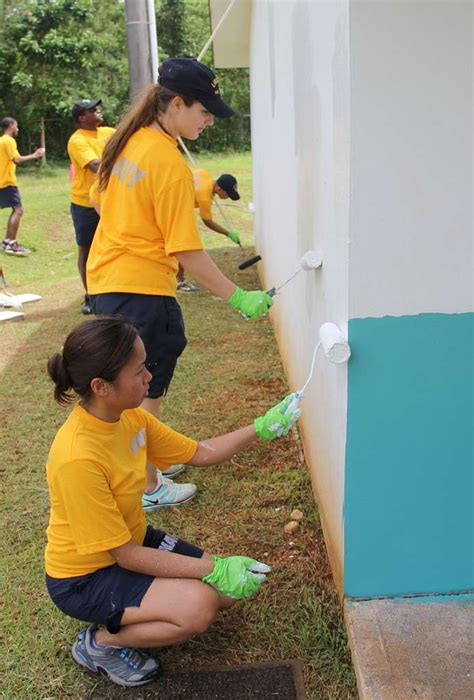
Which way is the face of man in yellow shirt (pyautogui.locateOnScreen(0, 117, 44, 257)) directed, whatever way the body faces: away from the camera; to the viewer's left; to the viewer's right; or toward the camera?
to the viewer's right

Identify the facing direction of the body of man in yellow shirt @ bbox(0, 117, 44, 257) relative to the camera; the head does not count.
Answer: to the viewer's right

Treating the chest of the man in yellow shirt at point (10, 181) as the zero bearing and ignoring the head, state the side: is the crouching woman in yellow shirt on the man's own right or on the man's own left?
on the man's own right

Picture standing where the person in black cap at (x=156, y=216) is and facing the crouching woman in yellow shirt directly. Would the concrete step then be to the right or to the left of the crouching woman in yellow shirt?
left

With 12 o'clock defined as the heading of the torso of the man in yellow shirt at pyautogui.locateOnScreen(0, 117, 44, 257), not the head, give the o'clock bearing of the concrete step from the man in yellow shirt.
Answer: The concrete step is roughly at 3 o'clock from the man in yellow shirt.

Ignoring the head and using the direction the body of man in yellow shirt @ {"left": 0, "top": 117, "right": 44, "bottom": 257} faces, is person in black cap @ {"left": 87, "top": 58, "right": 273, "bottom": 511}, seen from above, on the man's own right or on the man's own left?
on the man's own right

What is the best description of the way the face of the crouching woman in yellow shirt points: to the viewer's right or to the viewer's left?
to the viewer's right

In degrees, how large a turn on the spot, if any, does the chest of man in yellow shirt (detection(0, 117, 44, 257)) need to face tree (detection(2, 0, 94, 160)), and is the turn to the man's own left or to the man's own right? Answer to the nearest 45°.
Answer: approximately 90° to the man's own left

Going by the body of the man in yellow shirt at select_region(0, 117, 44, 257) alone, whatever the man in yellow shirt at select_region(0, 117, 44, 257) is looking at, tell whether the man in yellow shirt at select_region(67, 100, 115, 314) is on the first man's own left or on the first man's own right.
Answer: on the first man's own right
